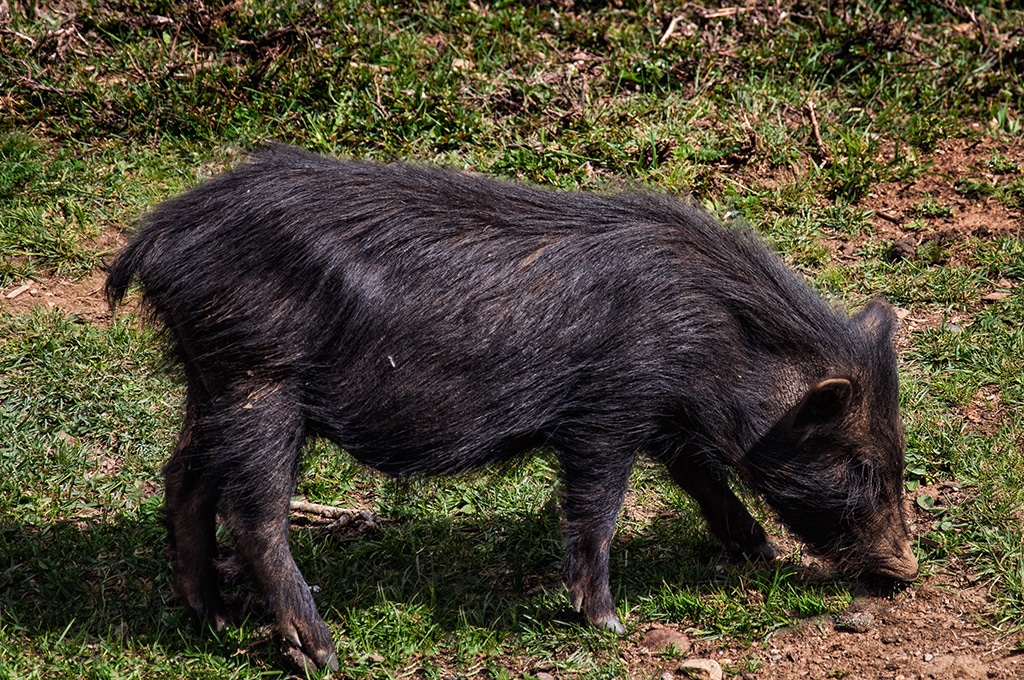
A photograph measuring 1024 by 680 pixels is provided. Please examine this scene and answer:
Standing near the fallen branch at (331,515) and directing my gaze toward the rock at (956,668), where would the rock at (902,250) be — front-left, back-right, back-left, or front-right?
front-left

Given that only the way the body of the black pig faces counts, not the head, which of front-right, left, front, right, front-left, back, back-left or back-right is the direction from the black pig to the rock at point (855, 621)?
front

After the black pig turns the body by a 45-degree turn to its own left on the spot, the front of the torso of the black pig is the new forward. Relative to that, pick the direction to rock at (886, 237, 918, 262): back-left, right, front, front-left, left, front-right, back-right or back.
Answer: front

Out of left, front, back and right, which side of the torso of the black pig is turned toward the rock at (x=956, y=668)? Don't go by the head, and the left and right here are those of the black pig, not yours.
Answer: front

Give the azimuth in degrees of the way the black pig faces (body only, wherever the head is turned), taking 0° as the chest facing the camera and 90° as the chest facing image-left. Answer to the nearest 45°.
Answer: approximately 270°

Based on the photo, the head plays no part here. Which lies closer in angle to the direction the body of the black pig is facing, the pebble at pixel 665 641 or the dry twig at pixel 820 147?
the pebble

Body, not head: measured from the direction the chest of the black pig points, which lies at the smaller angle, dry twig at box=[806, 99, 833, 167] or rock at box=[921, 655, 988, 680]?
the rock
